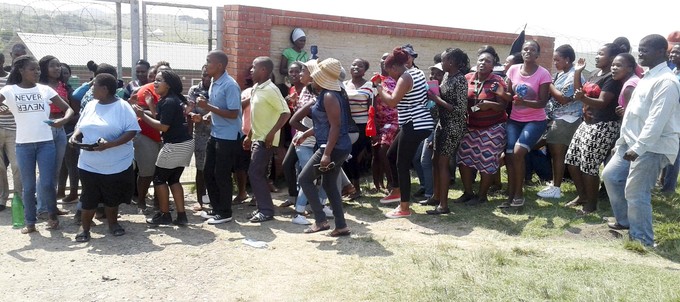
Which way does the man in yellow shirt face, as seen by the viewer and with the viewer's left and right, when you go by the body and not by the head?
facing to the left of the viewer

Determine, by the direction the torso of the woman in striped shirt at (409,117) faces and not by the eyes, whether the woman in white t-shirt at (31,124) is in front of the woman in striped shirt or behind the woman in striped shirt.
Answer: in front

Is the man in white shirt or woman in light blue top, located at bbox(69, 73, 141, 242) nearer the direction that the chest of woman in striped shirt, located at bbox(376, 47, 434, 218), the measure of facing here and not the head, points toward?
the woman in light blue top

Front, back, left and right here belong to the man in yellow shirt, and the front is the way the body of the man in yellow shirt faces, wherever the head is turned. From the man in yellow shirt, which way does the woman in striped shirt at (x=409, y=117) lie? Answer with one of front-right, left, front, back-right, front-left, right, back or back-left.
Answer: back

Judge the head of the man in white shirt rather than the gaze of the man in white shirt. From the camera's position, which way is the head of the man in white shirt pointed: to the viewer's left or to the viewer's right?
to the viewer's left

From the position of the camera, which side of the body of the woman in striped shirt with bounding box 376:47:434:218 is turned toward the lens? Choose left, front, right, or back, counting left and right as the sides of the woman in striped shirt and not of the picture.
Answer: left

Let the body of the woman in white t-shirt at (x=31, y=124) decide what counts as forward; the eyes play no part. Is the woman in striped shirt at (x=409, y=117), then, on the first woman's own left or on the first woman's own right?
on the first woman's own left
